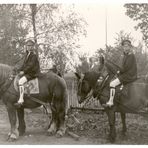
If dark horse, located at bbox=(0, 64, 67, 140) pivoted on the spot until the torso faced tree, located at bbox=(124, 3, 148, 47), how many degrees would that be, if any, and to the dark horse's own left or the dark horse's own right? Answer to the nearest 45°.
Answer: approximately 180°

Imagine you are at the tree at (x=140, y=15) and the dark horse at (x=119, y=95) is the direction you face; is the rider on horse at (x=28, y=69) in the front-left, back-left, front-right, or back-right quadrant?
front-right

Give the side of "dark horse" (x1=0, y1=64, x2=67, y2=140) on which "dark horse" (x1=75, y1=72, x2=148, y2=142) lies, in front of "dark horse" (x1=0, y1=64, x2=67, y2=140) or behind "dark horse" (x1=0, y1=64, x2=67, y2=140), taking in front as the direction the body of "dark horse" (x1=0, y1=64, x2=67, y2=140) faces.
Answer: behind

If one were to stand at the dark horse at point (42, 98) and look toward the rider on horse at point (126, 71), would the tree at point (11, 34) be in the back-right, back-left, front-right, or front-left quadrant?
back-left

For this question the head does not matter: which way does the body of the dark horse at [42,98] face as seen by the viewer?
to the viewer's left

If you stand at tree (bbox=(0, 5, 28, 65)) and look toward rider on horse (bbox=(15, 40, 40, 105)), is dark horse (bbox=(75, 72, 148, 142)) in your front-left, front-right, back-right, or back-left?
front-left
